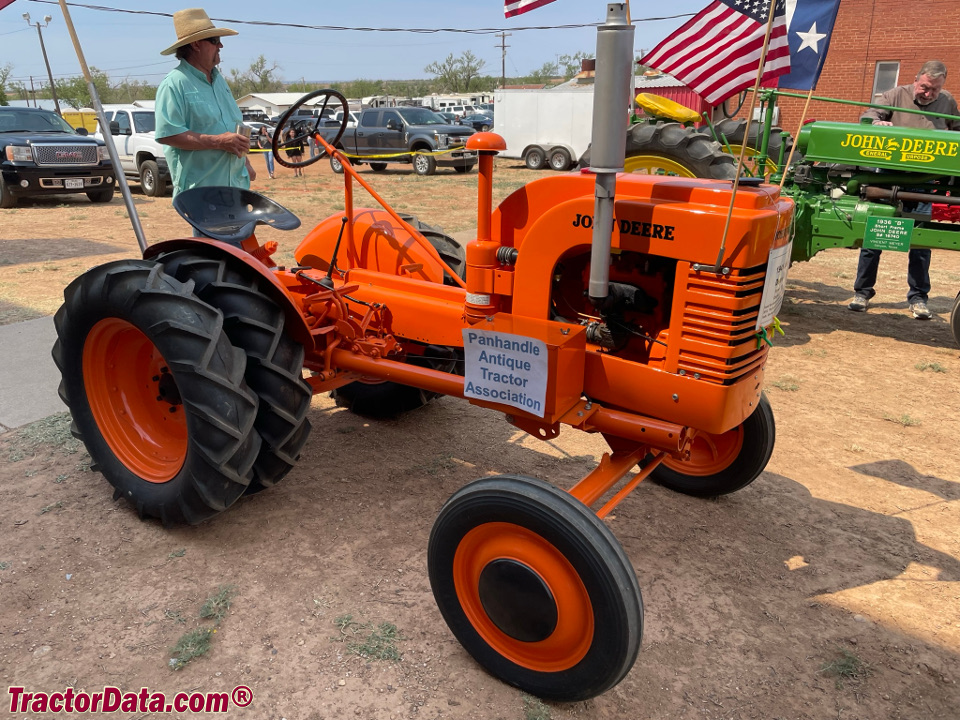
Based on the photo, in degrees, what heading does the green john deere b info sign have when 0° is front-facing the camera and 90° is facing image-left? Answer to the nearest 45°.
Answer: approximately 0°

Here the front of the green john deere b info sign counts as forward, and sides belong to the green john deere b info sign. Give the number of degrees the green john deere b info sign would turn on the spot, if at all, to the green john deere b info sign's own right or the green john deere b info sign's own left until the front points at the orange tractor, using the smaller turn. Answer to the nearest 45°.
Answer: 0° — it already faces it

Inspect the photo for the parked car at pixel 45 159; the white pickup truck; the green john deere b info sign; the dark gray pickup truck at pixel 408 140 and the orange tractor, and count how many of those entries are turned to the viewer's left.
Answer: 0

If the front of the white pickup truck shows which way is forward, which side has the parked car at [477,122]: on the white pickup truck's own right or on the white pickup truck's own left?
on the white pickup truck's own left

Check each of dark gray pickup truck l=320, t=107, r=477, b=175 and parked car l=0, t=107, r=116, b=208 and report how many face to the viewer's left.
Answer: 0

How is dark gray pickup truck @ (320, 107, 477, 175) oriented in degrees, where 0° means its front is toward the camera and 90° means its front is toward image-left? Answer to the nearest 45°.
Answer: approximately 315°

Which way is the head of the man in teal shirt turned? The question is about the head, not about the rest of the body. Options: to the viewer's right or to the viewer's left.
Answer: to the viewer's right

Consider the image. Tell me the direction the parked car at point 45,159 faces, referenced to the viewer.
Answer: facing the viewer and to the right of the viewer

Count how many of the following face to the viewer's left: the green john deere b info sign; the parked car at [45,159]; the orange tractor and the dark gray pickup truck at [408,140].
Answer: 0

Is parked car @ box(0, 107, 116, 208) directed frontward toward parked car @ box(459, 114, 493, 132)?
no

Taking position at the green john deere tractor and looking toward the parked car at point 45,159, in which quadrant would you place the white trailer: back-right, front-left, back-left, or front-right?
front-right

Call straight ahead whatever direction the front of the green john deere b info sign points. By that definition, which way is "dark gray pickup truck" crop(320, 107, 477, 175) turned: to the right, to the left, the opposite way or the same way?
to the left

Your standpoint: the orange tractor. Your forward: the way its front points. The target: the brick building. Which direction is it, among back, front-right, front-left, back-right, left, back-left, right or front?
left

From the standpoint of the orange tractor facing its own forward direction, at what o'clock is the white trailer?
The white trailer is roughly at 8 o'clock from the orange tractor.

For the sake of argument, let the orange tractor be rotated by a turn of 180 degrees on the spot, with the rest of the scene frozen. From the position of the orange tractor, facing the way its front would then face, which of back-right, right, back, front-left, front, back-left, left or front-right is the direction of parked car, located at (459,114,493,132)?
front-right

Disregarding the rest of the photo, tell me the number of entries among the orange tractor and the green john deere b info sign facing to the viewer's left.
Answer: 0

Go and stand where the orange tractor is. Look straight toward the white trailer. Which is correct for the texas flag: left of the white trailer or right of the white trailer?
right
